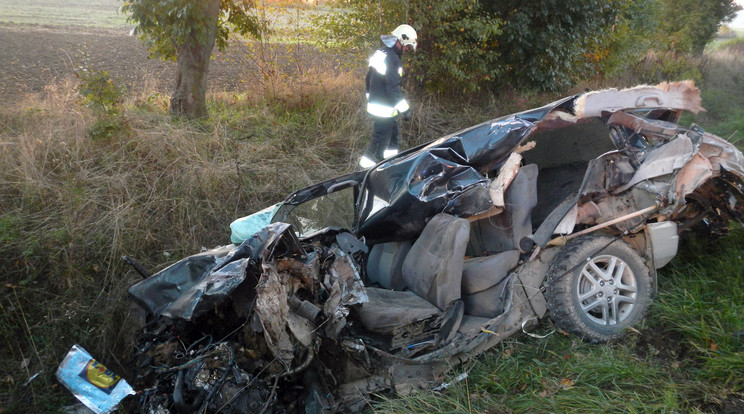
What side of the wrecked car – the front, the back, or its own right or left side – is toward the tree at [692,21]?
back

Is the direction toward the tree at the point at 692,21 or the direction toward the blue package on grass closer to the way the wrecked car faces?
the blue package on grass

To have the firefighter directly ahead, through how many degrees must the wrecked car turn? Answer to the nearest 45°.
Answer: approximately 135° to its right

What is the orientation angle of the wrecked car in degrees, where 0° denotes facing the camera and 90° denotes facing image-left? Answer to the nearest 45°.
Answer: approximately 45°

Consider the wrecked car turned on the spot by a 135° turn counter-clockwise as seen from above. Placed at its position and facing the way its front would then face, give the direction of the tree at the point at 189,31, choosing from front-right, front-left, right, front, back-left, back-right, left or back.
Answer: back-left

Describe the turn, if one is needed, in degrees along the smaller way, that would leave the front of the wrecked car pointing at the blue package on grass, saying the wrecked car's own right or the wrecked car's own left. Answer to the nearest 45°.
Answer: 0° — it already faces it

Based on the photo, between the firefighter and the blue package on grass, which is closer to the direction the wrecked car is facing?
the blue package on grass

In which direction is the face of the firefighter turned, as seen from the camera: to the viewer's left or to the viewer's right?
to the viewer's right
